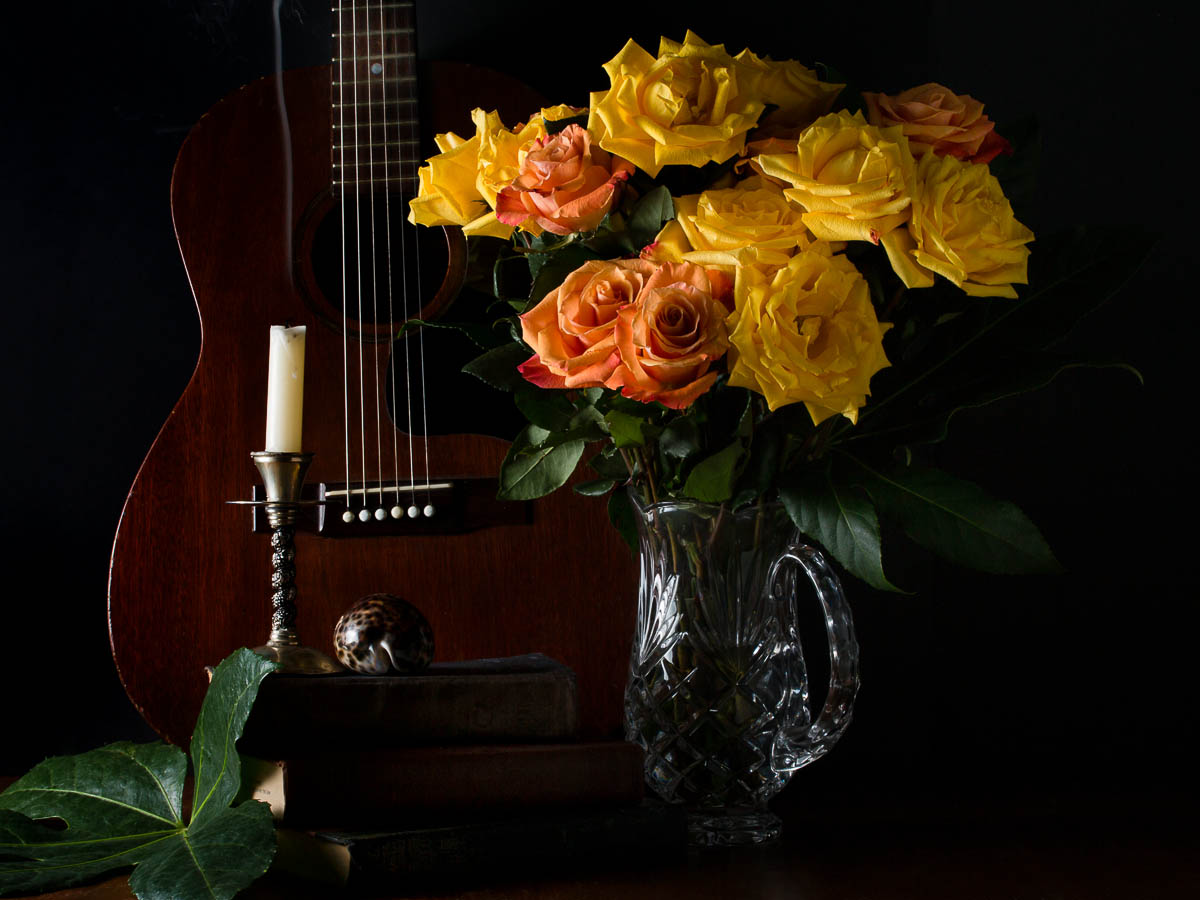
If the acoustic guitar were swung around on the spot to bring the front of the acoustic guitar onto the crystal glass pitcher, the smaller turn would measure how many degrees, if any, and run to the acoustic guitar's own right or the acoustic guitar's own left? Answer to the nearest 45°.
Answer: approximately 45° to the acoustic guitar's own left

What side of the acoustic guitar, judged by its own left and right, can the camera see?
front
